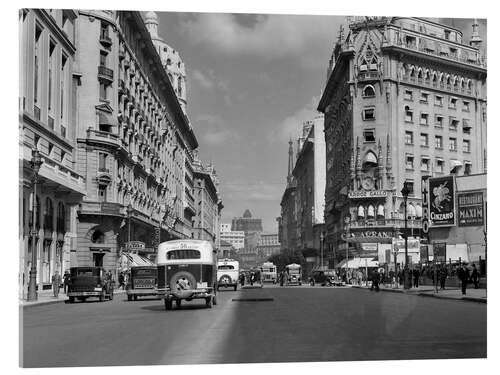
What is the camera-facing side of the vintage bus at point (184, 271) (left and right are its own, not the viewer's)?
back

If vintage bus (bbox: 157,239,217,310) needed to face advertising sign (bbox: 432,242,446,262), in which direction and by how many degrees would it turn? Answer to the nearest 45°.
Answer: approximately 45° to its right

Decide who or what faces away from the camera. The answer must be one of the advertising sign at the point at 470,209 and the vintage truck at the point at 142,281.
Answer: the vintage truck

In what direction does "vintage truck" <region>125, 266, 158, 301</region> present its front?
away from the camera

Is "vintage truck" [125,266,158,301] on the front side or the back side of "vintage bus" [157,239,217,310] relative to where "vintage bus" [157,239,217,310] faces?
on the front side

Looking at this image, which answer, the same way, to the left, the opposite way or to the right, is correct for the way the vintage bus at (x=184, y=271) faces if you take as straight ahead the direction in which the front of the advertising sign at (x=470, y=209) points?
the opposite way

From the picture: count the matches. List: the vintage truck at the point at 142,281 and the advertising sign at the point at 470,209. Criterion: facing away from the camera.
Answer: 1

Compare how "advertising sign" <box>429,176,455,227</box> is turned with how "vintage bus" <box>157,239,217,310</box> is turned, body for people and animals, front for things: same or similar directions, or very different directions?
very different directions

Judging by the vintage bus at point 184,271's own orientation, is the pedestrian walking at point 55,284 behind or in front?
in front
